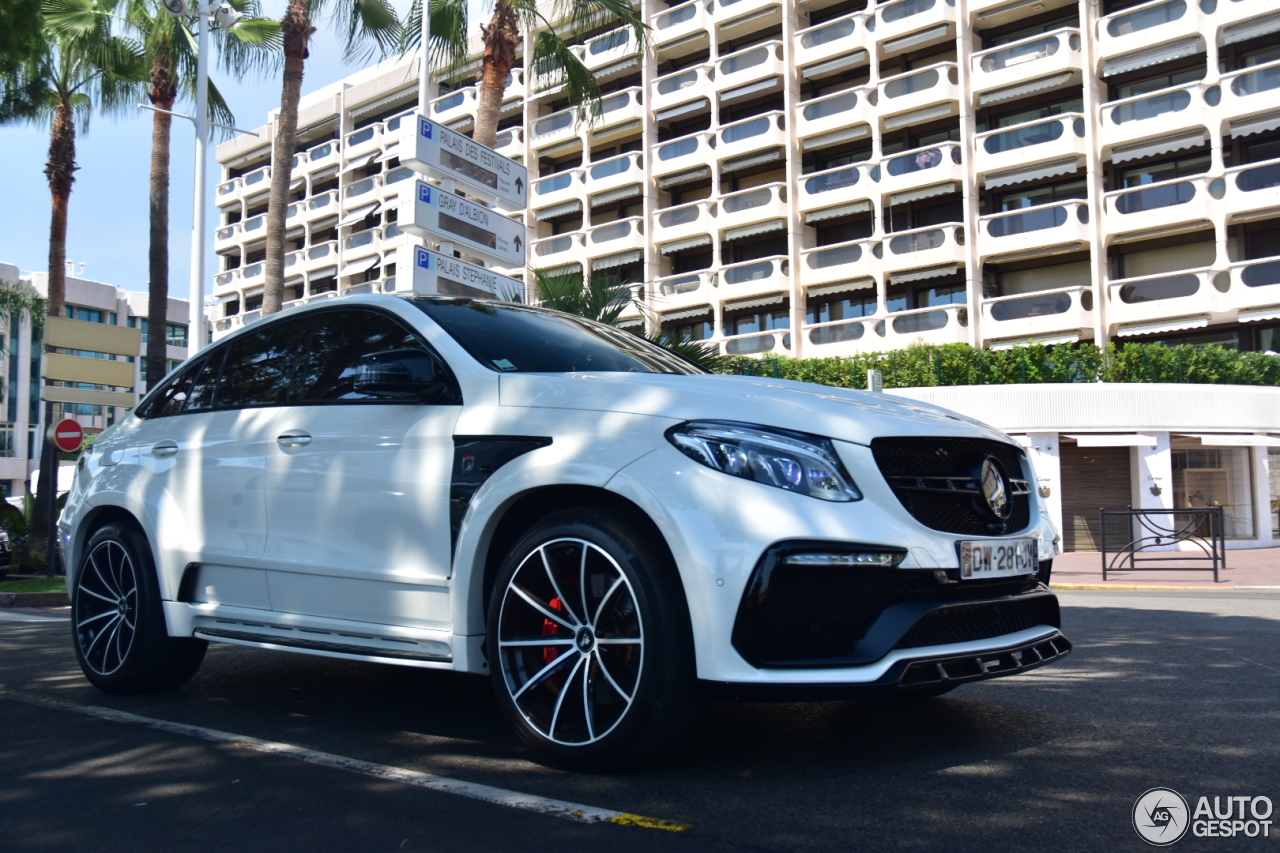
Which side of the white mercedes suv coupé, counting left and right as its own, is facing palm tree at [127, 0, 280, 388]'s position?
back

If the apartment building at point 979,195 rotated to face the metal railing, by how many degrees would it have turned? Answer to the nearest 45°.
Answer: approximately 45° to its left

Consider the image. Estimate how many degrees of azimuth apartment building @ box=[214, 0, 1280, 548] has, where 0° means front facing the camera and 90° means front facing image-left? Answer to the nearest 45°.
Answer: approximately 45°

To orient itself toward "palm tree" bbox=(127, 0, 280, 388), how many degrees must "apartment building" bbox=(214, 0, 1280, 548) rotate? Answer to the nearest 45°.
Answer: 0° — it already faces it

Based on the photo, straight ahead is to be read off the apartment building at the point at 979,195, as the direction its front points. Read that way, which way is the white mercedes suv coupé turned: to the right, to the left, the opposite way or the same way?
to the left

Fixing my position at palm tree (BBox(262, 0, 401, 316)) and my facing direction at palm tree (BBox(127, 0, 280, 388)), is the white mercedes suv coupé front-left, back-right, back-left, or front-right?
back-left

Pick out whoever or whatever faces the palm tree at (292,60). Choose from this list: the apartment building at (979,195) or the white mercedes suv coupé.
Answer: the apartment building
